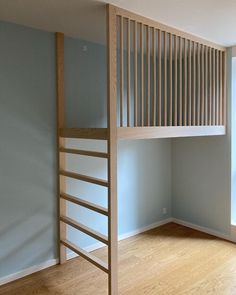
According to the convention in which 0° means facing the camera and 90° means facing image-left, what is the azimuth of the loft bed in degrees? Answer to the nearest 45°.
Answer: approximately 45°
